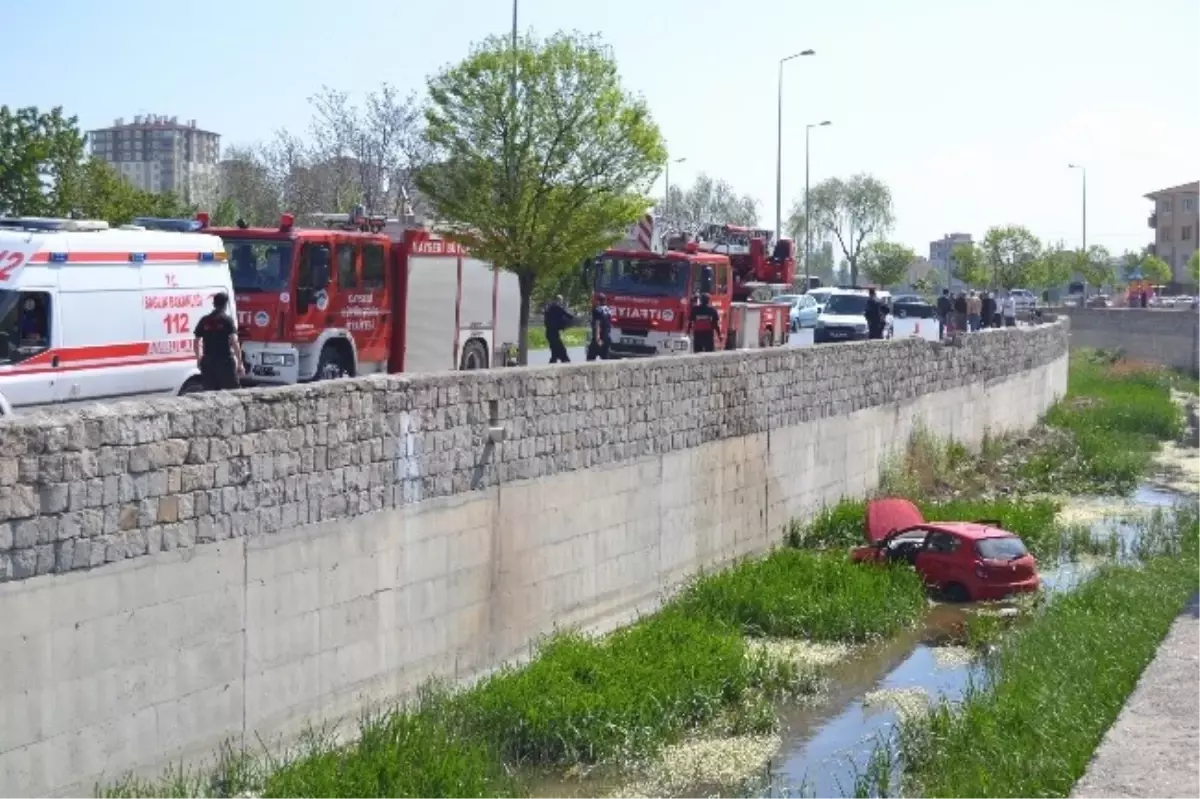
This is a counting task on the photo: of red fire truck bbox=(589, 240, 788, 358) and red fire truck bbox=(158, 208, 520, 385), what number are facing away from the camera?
0

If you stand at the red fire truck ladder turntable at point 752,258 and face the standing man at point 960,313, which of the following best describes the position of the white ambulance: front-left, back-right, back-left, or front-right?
back-right

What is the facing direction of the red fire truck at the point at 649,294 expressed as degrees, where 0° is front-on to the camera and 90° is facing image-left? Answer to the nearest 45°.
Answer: approximately 45°

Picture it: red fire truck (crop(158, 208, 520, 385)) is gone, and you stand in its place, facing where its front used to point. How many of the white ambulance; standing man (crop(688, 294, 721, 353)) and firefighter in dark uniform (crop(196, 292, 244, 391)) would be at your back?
1

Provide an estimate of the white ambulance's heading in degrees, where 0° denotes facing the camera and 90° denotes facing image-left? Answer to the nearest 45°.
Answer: approximately 45°

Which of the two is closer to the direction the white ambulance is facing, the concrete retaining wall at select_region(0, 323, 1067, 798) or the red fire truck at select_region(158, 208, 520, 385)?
the concrete retaining wall

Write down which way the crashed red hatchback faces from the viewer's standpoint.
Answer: facing away from the viewer and to the left of the viewer

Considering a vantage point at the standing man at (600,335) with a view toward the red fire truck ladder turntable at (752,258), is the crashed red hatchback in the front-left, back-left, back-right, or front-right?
back-right

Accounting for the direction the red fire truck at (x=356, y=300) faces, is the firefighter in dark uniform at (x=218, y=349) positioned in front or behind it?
in front

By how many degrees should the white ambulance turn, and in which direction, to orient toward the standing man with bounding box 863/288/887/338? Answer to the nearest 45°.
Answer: approximately 180°

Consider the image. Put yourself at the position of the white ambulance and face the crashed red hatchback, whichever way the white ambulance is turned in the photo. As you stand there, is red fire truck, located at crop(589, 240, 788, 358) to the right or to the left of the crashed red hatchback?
left

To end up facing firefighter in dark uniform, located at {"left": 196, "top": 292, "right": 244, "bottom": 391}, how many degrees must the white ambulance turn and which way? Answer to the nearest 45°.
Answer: approximately 180°
